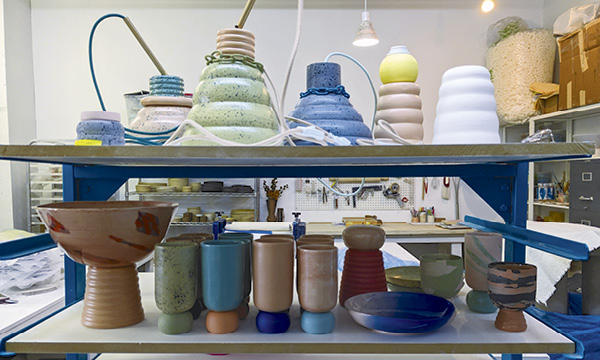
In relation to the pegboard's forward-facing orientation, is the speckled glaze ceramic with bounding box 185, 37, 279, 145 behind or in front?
in front

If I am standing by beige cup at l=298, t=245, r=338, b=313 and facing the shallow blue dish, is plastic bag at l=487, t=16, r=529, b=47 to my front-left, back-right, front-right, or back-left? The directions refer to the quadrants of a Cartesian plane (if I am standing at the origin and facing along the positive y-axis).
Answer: front-left

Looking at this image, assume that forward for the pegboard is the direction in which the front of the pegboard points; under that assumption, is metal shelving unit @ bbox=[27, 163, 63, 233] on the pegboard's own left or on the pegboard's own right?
on the pegboard's own right

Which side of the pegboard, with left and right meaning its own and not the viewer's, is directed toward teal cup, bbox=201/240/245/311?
front

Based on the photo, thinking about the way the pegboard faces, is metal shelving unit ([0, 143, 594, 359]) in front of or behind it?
in front

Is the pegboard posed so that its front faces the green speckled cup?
yes

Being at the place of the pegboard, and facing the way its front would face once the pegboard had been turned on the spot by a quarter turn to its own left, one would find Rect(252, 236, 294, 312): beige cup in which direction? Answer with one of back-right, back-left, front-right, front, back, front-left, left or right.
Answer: right

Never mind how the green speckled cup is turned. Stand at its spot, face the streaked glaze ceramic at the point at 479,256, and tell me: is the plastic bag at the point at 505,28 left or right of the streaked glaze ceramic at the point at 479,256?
left

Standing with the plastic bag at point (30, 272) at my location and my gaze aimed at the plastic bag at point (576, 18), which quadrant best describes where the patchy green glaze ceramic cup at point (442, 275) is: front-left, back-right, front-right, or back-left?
front-right

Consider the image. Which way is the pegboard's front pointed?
toward the camera

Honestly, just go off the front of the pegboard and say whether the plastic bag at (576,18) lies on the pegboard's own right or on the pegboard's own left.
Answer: on the pegboard's own left

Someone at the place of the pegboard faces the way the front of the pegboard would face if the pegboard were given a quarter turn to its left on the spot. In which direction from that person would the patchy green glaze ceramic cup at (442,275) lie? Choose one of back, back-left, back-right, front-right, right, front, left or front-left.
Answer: right

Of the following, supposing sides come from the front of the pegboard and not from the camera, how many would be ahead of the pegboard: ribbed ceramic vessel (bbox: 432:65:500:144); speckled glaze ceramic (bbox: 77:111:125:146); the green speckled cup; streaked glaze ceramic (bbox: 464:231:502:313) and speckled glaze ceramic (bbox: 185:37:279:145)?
5

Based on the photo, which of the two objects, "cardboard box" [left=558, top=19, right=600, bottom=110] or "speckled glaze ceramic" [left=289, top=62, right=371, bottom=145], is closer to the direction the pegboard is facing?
the speckled glaze ceramic

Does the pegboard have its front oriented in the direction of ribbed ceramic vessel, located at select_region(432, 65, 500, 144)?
yes

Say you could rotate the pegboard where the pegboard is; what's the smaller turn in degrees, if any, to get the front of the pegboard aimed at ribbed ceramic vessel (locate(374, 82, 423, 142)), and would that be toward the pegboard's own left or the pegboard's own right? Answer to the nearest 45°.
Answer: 0° — it already faces it
